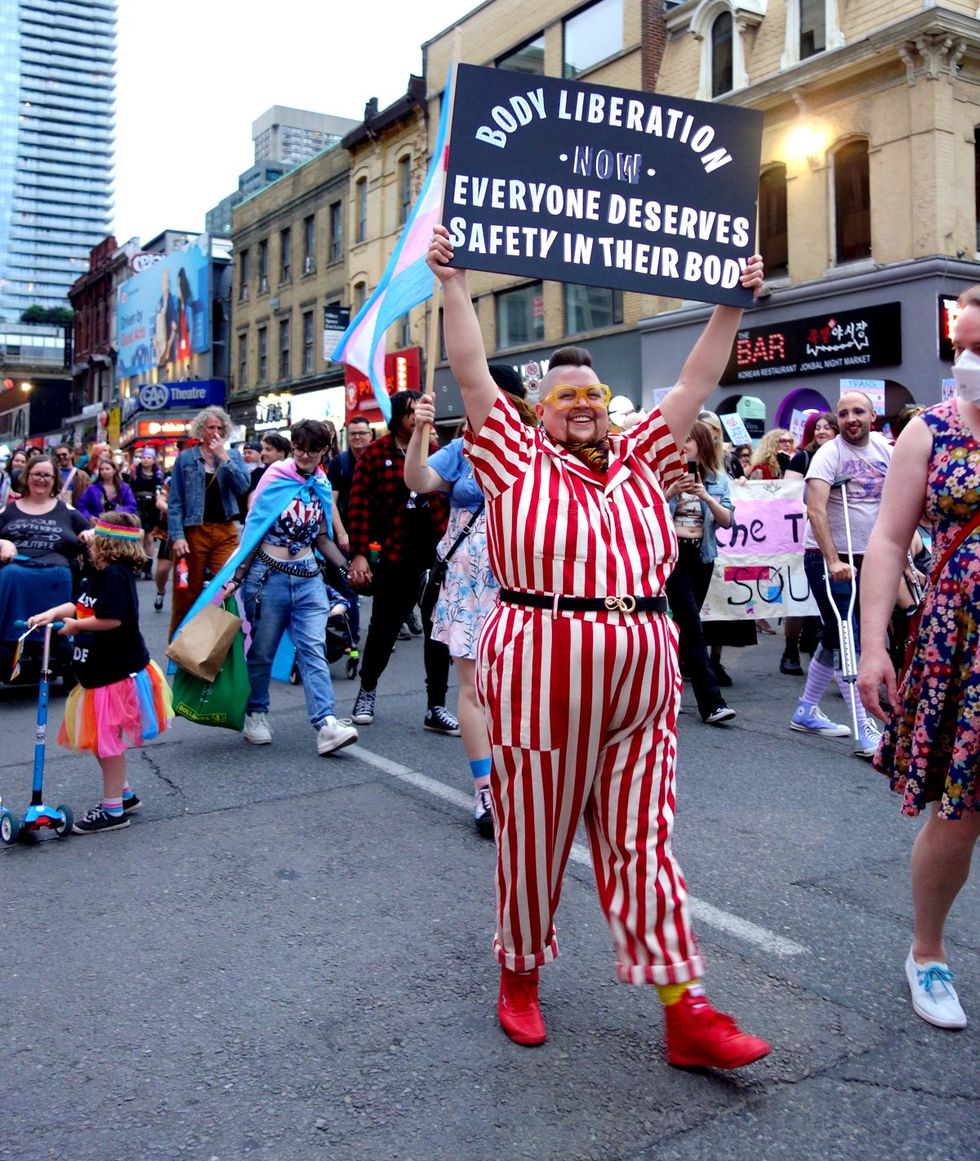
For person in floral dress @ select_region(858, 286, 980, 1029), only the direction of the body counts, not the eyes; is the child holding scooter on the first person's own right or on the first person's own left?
on the first person's own right

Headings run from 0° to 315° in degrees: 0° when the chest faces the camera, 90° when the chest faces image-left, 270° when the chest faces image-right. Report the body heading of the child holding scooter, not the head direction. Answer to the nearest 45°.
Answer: approximately 90°

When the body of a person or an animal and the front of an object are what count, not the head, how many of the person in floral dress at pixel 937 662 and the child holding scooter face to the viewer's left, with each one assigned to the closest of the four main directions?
1

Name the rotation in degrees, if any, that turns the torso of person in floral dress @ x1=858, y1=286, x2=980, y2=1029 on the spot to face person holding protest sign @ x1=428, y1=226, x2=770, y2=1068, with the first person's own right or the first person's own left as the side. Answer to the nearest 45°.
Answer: approximately 45° to the first person's own right

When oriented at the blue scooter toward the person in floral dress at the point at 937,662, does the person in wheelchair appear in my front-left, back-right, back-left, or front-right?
back-left

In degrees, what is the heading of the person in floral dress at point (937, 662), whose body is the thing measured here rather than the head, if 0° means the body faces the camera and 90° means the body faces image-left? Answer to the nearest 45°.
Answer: approximately 0°

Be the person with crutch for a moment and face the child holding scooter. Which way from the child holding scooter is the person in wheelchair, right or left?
right
